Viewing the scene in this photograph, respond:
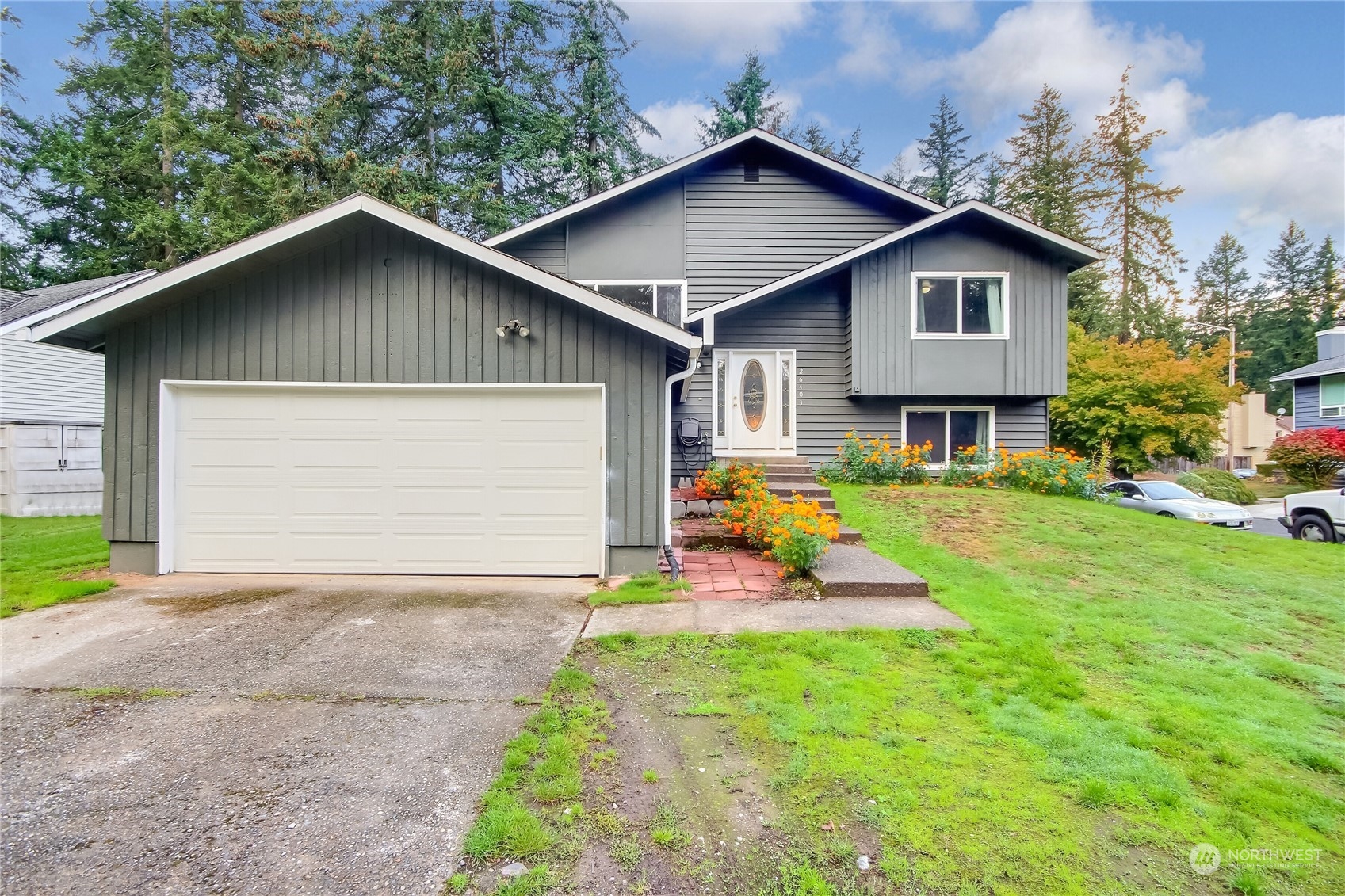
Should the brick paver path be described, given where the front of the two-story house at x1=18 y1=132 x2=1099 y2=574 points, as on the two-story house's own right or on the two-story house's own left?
on the two-story house's own left

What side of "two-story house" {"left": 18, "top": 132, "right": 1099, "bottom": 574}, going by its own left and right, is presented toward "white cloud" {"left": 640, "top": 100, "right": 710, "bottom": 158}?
back

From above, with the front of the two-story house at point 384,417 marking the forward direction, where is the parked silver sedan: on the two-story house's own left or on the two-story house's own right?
on the two-story house's own left

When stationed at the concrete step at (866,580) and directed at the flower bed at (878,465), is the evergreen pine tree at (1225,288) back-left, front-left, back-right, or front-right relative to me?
front-right

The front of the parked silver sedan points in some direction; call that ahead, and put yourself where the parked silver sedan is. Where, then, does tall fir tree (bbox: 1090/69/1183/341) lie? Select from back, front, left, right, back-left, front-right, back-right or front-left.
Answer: back-left

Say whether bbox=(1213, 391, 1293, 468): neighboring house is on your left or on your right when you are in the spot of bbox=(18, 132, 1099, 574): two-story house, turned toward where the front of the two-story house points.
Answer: on your left

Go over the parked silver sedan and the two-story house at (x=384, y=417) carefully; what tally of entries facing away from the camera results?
0

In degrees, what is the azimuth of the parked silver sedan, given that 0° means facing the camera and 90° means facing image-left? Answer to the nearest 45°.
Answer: approximately 315°

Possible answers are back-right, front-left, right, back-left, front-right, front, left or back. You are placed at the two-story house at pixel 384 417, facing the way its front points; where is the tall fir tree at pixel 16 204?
back-right

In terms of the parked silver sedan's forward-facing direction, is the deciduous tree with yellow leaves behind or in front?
behind

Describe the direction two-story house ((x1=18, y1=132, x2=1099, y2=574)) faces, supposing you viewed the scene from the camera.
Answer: facing the viewer
